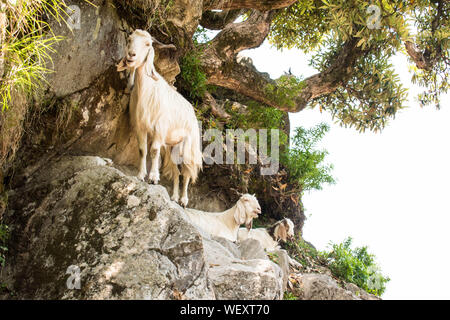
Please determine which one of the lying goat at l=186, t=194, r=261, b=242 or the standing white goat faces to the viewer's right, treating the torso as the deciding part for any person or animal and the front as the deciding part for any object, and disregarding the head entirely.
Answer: the lying goat

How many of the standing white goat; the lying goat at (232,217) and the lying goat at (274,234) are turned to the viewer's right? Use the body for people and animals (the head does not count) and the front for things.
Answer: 2

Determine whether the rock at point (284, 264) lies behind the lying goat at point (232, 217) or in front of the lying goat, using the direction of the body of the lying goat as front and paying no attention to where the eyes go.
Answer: in front

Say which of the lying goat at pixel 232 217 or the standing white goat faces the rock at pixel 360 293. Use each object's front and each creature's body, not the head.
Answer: the lying goat

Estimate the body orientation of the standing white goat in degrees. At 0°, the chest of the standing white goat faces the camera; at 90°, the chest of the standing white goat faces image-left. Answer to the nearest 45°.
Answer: approximately 45°

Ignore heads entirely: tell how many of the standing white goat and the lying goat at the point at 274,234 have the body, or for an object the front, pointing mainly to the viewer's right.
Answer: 1

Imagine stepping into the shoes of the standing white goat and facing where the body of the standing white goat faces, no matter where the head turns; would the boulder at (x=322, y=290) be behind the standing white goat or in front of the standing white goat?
behind

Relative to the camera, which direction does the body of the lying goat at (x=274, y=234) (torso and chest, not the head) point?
to the viewer's right

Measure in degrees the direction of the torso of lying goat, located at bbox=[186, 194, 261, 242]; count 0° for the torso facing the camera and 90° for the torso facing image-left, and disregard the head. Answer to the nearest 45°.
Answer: approximately 270°

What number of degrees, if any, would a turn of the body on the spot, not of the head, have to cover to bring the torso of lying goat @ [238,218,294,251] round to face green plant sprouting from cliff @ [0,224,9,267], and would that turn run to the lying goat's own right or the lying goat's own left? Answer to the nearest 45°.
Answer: approximately 135° to the lying goat's own right

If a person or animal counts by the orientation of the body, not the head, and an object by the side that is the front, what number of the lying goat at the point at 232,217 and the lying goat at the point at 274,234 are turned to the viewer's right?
2
